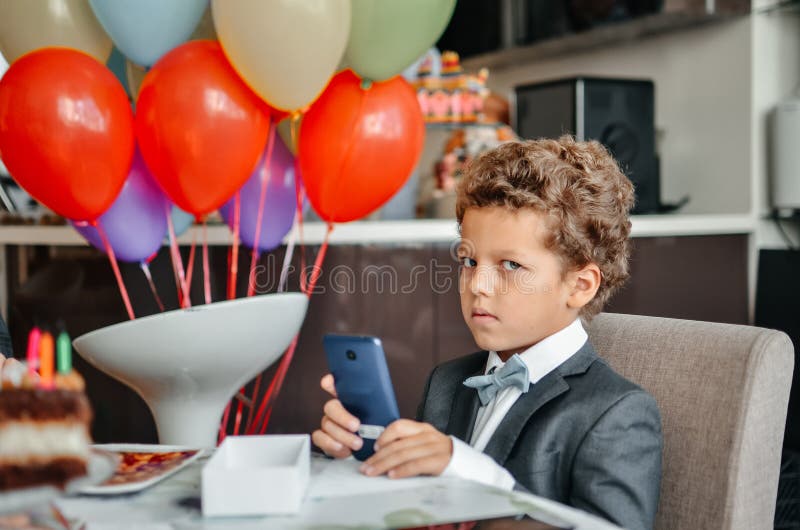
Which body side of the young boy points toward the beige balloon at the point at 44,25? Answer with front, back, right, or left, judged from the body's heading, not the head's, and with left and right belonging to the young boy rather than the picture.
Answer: right

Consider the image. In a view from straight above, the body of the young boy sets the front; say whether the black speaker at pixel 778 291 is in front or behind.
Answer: behind

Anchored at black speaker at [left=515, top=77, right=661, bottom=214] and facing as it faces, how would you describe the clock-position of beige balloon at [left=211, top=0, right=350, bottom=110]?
The beige balloon is roughly at 2 o'clock from the black speaker.

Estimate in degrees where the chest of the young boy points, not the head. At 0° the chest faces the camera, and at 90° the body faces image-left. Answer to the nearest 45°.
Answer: approximately 45°

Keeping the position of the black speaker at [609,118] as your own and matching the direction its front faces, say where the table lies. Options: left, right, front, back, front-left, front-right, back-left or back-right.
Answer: front-right

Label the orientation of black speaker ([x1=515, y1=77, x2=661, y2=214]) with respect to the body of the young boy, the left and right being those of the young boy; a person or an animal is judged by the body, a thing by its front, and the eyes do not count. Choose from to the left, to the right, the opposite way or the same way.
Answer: to the left

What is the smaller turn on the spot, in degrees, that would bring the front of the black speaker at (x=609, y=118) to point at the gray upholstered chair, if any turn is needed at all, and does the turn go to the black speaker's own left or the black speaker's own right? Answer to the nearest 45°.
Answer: approximately 45° to the black speaker's own right

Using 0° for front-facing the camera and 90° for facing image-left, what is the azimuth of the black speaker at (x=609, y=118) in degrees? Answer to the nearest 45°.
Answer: approximately 315°

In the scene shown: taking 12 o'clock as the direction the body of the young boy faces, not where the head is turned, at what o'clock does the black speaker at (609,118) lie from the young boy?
The black speaker is roughly at 5 o'clock from the young boy.

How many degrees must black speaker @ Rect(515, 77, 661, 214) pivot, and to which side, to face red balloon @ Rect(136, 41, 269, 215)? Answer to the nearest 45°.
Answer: approximately 90° to its right
